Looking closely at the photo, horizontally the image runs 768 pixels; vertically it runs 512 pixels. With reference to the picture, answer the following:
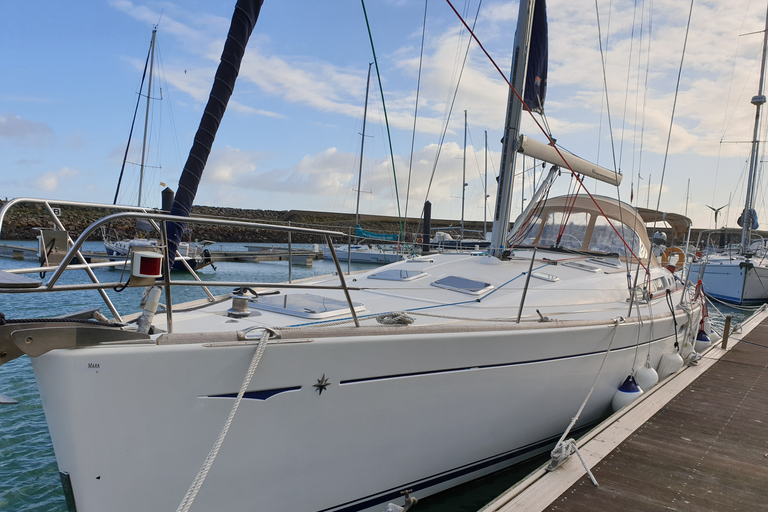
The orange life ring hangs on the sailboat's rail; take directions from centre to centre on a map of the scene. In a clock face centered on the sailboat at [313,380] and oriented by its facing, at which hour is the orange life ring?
The orange life ring is roughly at 6 o'clock from the sailboat.

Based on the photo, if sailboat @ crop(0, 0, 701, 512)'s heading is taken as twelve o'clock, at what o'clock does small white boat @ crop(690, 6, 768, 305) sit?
The small white boat is roughly at 6 o'clock from the sailboat.

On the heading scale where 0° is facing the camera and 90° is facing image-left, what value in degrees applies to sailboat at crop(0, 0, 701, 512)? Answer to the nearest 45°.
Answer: approximately 45°
